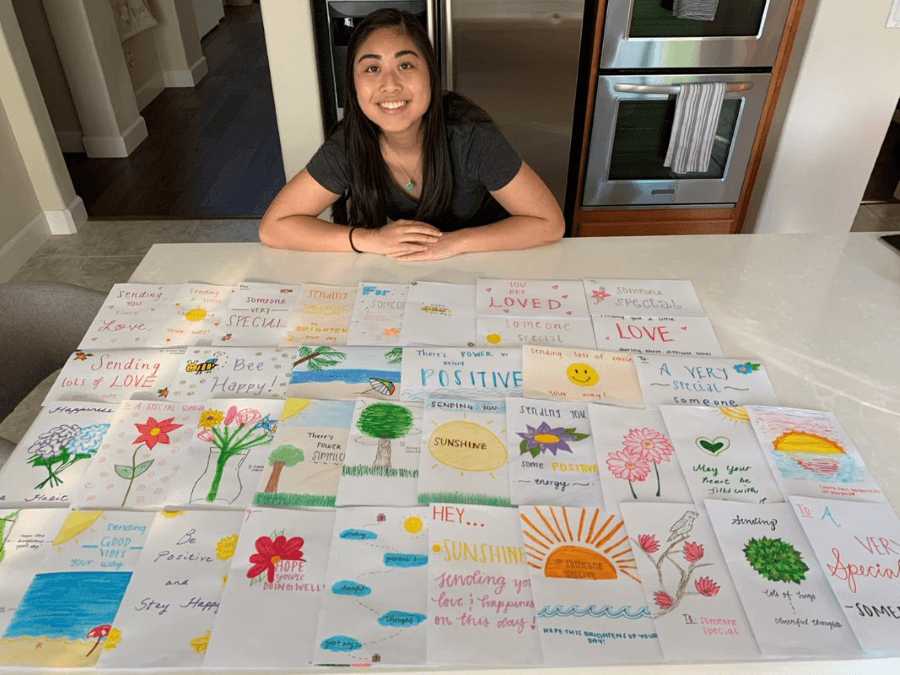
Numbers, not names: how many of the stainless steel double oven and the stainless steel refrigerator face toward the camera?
2

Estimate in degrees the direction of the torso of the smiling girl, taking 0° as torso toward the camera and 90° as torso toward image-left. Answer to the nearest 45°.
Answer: approximately 0°

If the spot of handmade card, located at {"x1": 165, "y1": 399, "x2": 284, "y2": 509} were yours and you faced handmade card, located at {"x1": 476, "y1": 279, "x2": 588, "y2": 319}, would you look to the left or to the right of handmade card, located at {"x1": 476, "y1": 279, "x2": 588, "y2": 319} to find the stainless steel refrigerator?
left

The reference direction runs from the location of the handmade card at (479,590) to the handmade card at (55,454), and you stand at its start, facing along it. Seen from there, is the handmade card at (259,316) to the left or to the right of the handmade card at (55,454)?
right

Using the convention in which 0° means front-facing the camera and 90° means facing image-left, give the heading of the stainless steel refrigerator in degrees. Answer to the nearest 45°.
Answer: approximately 0°

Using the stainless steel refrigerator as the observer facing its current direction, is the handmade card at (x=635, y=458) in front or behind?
in front

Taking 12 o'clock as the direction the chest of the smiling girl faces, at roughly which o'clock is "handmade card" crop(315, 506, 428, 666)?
The handmade card is roughly at 12 o'clock from the smiling girl.

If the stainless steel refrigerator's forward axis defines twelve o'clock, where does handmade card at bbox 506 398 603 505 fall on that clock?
The handmade card is roughly at 12 o'clock from the stainless steel refrigerator.

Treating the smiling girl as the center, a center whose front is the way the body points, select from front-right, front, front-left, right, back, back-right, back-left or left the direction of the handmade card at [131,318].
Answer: front-right

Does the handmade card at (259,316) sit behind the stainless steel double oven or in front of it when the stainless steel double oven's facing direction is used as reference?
in front
